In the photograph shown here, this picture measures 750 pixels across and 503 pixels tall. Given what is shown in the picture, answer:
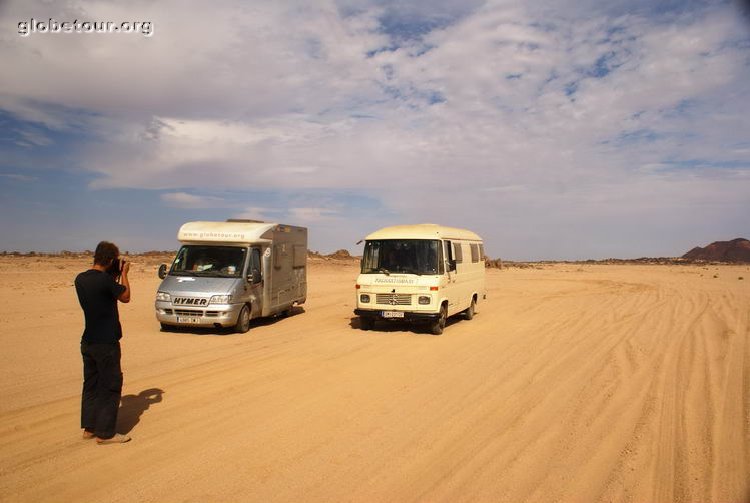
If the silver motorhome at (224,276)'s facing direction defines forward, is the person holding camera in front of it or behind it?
in front

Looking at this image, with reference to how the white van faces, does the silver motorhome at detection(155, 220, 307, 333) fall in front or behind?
in front

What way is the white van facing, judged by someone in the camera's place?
facing the viewer and to the left of the viewer

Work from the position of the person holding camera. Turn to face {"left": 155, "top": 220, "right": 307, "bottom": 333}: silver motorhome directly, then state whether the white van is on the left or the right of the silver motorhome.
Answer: right

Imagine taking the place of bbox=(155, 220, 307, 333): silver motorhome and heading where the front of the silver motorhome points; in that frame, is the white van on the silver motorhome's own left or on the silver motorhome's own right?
on the silver motorhome's own left

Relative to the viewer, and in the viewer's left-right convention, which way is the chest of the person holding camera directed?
facing away from the viewer and to the right of the viewer

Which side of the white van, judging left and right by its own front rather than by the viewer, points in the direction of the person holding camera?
front

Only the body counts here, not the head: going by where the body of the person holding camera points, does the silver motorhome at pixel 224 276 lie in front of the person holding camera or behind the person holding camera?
in front

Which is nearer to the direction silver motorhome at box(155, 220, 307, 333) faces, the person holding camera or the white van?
the person holding camera

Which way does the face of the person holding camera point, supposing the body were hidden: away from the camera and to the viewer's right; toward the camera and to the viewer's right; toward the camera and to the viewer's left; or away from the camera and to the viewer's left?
away from the camera and to the viewer's right

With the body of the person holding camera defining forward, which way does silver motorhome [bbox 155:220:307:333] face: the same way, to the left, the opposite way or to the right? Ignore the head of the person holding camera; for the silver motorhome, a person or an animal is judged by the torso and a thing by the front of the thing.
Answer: the opposite way

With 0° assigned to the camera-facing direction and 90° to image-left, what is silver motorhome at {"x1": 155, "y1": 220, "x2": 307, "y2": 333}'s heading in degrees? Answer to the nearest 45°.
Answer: approximately 45°
